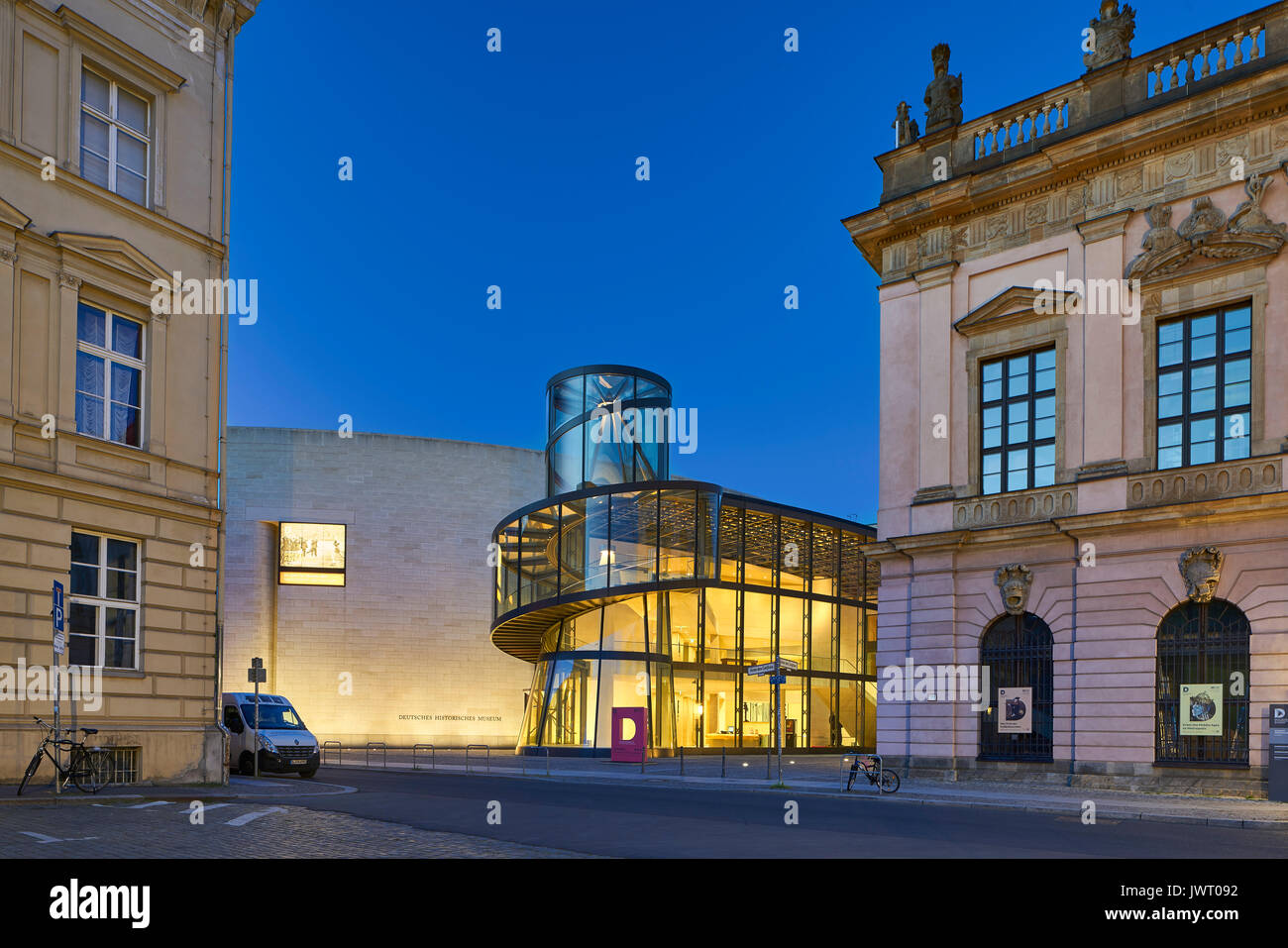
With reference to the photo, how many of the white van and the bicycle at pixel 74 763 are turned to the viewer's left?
1

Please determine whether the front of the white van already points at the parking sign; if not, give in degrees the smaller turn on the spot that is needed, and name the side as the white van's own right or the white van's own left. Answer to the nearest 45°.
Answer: approximately 45° to the white van's own right

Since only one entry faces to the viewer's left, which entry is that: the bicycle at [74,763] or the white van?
the bicycle

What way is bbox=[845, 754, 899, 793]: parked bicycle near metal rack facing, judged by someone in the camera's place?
facing to the left of the viewer

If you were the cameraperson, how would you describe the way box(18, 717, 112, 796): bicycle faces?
facing to the left of the viewer

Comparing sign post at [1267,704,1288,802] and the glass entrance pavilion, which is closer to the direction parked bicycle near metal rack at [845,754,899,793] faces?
the glass entrance pavilion
